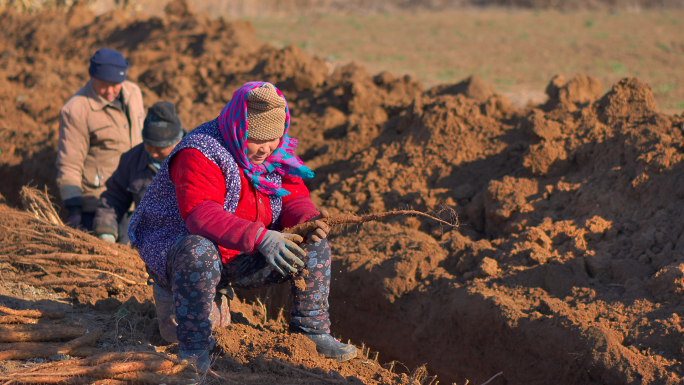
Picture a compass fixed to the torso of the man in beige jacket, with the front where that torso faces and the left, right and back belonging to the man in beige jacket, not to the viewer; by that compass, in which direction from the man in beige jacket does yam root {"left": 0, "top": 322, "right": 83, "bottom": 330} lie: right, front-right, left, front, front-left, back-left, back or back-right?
front-right

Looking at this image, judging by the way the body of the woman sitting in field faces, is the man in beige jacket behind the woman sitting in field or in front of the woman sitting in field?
behind

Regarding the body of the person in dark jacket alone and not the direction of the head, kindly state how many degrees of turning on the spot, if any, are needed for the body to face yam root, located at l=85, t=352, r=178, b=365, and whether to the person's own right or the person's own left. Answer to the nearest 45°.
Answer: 0° — they already face it

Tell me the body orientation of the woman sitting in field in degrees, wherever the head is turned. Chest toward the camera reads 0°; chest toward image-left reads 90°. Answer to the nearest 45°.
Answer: approximately 315°

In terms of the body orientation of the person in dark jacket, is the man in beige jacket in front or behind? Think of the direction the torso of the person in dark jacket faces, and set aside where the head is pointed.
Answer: behind

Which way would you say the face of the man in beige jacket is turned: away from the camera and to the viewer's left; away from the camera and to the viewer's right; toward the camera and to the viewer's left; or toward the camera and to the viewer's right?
toward the camera and to the viewer's right

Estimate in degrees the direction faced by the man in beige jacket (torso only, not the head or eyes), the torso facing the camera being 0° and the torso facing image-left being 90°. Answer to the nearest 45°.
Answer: approximately 315°
